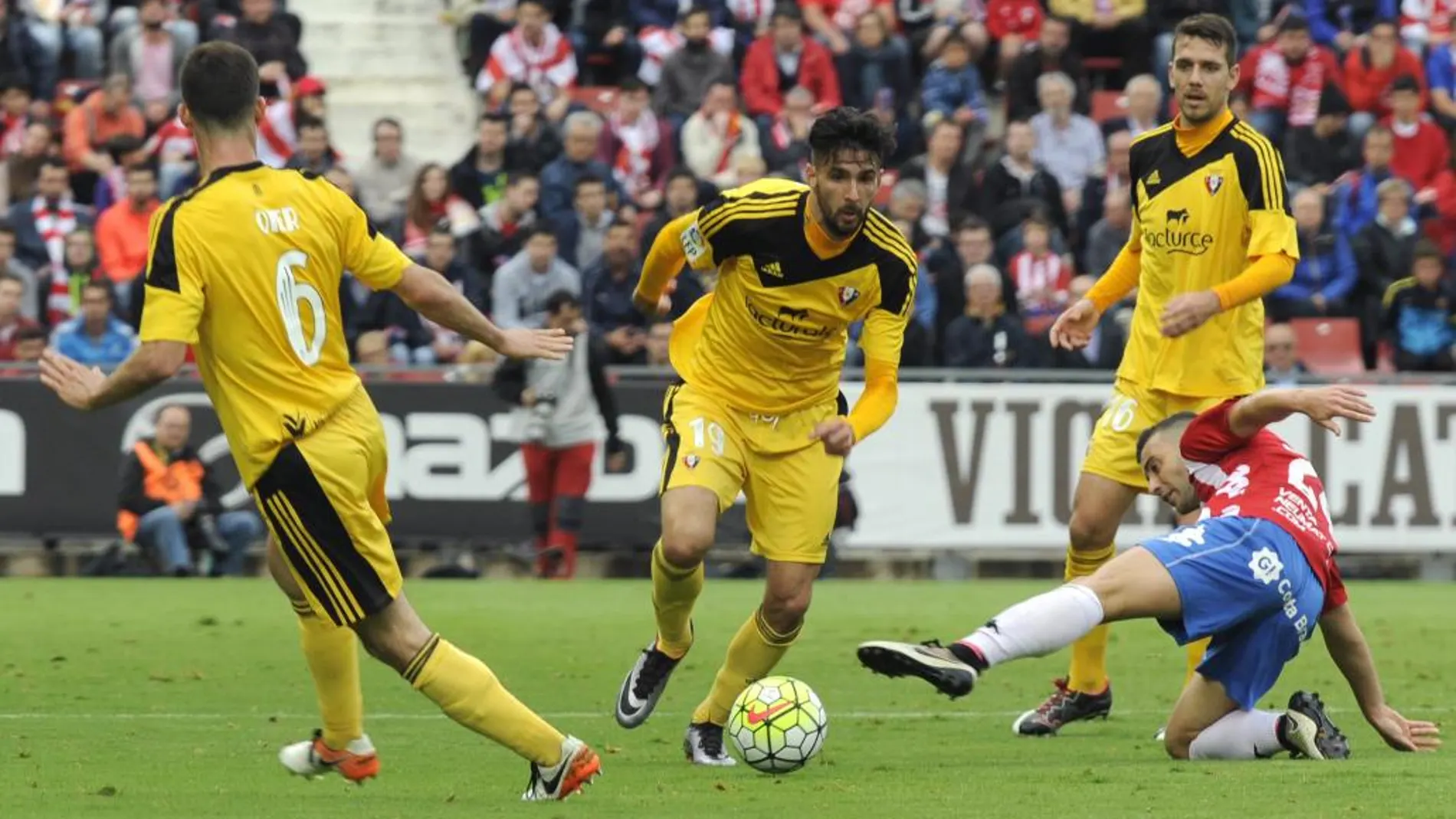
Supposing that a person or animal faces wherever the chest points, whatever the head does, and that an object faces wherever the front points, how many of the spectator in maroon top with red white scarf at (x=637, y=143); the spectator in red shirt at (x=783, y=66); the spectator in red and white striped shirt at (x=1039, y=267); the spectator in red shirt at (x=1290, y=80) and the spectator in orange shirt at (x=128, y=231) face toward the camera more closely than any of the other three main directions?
5

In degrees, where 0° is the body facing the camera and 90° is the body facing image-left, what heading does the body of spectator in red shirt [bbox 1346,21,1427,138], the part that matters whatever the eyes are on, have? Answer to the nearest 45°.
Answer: approximately 0°

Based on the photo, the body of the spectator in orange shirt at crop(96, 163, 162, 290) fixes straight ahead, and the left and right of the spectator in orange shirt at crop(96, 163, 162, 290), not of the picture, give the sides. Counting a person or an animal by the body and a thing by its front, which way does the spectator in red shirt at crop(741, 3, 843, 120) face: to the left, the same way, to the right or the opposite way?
the same way

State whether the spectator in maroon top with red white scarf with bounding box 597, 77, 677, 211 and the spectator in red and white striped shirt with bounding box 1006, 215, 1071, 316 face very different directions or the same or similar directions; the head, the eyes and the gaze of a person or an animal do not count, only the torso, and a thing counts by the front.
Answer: same or similar directions

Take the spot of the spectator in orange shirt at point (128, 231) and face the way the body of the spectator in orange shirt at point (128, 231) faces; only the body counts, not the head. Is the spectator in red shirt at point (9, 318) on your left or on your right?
on your right

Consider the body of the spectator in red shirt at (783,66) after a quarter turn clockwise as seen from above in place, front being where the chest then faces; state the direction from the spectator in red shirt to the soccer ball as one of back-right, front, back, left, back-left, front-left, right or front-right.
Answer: left

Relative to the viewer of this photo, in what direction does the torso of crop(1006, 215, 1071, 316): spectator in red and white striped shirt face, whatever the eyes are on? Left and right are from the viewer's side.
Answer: facing the viewer

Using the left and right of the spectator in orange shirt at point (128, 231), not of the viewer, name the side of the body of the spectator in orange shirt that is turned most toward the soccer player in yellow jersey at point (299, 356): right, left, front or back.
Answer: front

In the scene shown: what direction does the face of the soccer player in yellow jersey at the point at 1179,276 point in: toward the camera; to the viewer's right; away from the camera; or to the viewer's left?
toward the camera

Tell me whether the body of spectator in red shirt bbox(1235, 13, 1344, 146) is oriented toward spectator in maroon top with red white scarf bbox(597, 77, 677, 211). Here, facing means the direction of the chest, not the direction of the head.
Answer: no

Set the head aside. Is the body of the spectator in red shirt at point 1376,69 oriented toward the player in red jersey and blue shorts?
yes

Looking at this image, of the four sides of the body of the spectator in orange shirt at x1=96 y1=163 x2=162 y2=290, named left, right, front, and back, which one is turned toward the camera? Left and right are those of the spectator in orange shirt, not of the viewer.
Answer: front

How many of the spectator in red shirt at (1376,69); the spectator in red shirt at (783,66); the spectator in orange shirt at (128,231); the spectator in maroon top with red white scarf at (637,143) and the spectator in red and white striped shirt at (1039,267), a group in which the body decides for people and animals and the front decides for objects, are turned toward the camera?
5

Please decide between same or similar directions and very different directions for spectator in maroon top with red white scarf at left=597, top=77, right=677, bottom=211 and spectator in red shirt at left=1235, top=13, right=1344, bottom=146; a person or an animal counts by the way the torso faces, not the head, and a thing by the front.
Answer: same or similar directions

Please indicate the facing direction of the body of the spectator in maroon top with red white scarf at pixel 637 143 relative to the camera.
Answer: toward the camera

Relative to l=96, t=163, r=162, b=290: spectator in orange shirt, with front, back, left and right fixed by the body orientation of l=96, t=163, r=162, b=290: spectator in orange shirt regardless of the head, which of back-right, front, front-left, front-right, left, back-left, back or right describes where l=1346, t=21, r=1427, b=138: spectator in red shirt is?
left

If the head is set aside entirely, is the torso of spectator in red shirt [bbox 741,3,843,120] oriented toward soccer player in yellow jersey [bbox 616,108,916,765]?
yes

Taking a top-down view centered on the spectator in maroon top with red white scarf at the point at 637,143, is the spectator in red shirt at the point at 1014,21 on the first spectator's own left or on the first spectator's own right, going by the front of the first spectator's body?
on the first spectator's own left

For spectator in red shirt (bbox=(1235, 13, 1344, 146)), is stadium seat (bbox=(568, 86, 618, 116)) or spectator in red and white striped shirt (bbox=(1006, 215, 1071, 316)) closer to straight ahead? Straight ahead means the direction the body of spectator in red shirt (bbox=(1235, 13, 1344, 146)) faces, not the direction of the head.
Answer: the spectator in red and white striped shirt

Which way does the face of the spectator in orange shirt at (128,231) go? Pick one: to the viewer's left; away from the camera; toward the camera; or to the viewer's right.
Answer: toward the camera

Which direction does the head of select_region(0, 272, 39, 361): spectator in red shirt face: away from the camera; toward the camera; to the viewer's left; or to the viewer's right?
toward the camera

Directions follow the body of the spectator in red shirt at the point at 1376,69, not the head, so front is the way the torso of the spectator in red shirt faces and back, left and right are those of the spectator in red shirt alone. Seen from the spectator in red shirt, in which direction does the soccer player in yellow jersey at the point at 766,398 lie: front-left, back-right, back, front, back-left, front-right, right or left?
front
